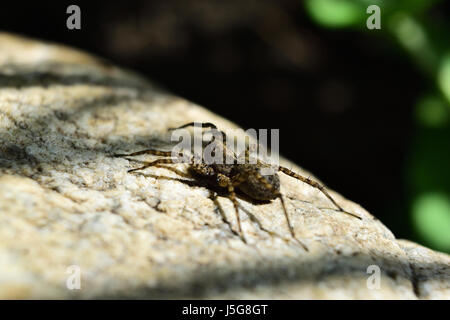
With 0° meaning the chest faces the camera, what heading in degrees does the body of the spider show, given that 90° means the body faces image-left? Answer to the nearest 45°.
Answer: approximately 90°
